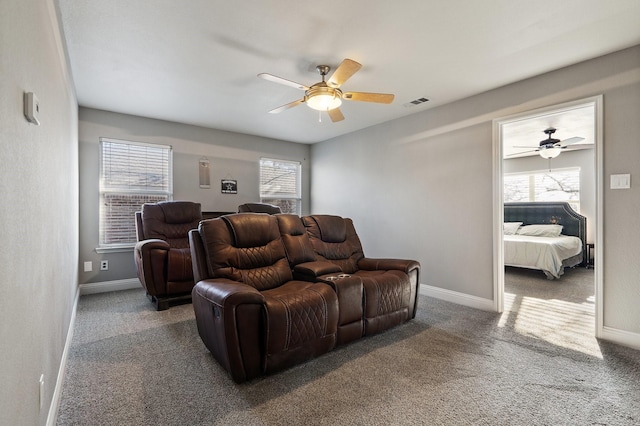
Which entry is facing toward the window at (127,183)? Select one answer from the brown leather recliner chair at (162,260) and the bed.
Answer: the bed

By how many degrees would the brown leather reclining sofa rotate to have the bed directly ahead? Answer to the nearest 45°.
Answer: approximately 90° to its left

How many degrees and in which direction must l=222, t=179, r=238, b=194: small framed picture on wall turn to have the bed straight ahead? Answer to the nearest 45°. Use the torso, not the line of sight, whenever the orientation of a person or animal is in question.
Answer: approximately 90° to its left

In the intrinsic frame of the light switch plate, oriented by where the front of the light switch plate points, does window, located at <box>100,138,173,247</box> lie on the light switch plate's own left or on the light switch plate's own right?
on the light switch plate's own right

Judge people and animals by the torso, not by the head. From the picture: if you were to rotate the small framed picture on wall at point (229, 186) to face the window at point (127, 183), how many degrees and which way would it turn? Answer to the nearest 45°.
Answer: approximately 90° to its right

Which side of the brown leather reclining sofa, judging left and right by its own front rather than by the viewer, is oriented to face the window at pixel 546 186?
left

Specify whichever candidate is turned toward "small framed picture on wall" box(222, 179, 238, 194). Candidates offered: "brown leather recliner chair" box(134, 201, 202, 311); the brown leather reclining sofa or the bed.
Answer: the bed

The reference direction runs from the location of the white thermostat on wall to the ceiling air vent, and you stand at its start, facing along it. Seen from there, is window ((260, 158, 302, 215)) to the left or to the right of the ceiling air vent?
left

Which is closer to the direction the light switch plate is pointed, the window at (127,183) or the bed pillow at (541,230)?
the window
